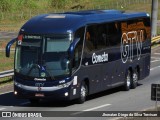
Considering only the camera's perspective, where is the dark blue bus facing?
facing the viewer and to the left of the viewer
